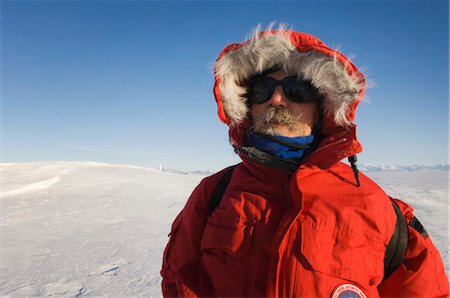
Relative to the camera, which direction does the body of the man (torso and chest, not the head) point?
toward the camera
